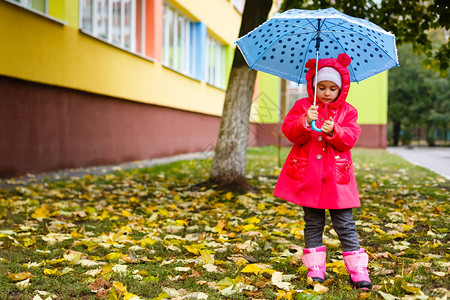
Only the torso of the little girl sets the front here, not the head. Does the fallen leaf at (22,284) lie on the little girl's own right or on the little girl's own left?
on the little girl's own right

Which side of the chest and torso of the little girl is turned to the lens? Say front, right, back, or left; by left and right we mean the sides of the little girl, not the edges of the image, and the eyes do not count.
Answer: front

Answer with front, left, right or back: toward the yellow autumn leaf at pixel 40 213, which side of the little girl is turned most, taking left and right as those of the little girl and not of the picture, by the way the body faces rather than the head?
right

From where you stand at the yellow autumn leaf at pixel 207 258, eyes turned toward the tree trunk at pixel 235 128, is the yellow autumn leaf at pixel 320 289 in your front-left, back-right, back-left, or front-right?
back-right

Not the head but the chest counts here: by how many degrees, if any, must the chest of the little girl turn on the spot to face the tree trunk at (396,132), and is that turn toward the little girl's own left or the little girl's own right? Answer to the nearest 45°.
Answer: approximately 180°

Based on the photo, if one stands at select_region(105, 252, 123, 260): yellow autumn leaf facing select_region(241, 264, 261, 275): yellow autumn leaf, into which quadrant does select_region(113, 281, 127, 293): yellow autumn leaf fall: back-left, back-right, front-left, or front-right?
front-right

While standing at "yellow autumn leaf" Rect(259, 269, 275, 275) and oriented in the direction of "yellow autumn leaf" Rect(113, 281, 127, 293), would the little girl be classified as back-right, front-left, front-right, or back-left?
back-left

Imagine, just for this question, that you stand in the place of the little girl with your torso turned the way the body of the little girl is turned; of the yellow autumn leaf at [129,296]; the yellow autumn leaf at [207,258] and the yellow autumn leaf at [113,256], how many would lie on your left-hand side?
0

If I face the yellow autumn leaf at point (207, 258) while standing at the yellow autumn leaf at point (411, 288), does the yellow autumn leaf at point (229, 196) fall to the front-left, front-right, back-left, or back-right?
front-right

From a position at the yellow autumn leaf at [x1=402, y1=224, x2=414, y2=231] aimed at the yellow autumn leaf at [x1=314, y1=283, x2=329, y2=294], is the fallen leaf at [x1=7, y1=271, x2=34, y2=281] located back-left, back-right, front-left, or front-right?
front-right

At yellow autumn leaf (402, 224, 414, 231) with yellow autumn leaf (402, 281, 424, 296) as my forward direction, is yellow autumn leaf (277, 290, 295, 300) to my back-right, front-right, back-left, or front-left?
front-right

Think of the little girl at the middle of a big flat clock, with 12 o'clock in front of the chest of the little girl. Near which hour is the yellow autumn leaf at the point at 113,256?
The yellow autumn leaf is roughly at 3 o'clock from the little girl.

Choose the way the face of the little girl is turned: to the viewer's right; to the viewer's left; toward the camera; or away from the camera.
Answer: toward the camera

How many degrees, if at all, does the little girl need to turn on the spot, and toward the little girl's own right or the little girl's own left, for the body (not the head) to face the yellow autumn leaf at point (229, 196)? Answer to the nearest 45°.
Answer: approximately 135° to the little girl's own right
